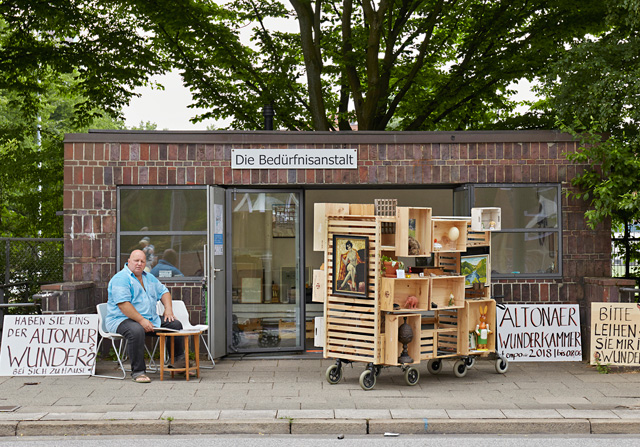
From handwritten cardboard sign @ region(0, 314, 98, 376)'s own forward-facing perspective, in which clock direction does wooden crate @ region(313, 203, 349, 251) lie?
The wooden crate is roughly at 10 o'clock from the handwritten cardboard sign.

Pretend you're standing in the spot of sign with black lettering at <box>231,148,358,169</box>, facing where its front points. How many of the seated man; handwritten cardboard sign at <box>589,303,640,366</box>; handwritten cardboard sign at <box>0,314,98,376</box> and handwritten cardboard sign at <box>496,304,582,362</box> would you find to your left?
2

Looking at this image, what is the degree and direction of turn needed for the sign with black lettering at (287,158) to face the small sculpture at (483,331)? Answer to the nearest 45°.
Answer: approximately 45° to its left

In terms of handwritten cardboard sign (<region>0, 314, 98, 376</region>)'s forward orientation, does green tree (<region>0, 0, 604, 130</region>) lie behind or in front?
behind

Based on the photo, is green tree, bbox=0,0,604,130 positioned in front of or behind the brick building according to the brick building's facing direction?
behind

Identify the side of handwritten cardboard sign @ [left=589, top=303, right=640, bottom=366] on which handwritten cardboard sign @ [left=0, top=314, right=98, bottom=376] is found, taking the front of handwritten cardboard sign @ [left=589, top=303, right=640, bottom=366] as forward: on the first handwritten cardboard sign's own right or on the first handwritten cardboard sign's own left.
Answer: on the first handwritten cardboard sign's own right

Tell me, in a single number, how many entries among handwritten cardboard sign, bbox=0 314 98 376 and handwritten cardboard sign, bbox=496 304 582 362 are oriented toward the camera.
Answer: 2

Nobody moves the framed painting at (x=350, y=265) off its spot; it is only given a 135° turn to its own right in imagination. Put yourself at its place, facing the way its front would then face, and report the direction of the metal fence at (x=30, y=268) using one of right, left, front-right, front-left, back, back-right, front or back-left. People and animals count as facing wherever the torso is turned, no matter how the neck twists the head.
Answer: front-left

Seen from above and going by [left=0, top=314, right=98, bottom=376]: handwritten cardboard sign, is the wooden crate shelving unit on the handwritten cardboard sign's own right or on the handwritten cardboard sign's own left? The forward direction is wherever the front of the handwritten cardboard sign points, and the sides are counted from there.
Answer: on the handwritten cardboard sign's own left

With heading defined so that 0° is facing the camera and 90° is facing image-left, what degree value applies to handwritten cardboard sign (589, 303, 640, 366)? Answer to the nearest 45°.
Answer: approximately 0°
